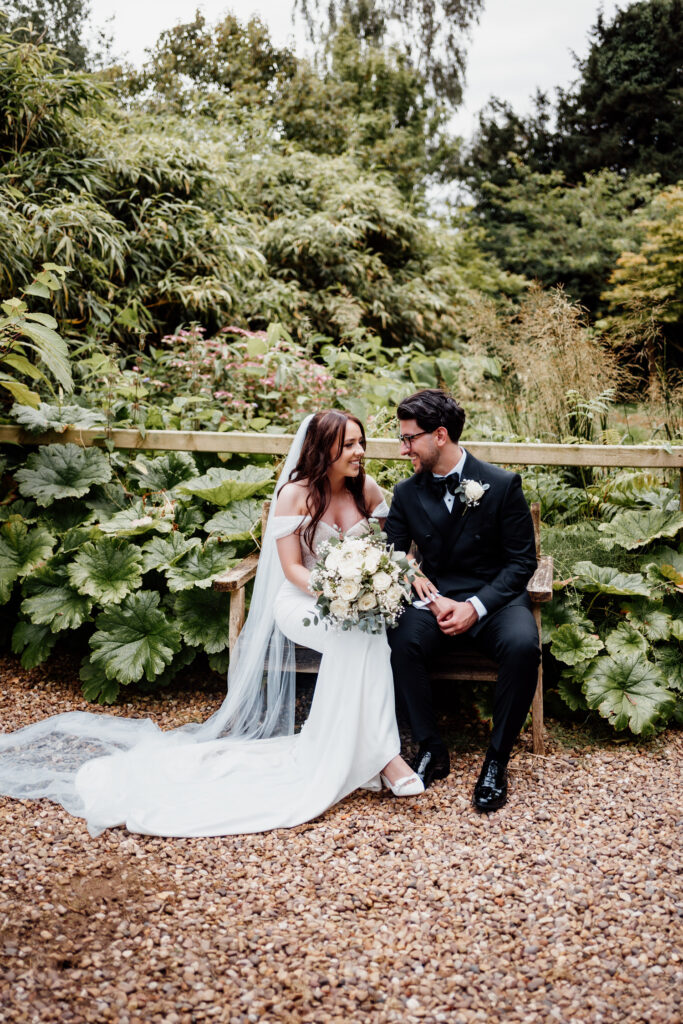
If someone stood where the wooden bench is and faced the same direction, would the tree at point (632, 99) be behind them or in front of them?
behind

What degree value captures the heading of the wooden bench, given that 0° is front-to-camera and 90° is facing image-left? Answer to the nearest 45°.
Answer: approximately 0°

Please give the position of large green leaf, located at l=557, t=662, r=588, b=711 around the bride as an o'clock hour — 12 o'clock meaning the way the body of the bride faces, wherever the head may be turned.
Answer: The large green leaf is roughly at 10 o'clock from the bride.

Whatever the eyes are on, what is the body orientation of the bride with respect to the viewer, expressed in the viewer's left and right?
facing the viewer and to the right of the viewer

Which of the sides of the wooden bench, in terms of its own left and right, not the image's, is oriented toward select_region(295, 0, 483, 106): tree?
back

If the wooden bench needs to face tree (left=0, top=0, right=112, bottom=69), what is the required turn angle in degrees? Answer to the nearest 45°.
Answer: approximately 135° to its right

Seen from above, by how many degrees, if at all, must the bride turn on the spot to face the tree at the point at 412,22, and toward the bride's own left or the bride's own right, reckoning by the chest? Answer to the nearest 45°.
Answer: approximately 135° to the bride's own left
